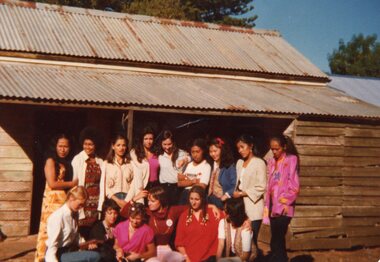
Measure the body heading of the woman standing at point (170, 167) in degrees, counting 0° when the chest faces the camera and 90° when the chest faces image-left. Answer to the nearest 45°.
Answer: approximately 0°

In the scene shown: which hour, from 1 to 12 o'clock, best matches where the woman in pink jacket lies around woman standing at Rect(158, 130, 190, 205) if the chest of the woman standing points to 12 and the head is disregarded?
The woman in pink jacket is roughly at 10 o'clock from the woman standing.

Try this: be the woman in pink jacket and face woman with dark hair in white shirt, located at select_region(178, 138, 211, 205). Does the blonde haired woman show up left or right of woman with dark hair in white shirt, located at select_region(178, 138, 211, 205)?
left

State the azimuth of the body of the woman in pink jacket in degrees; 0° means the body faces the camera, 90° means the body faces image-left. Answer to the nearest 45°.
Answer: approximately 45°

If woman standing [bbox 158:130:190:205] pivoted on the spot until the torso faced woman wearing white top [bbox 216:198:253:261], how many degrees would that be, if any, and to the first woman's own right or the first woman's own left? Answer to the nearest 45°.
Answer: approximately 45° to the first woman's own left

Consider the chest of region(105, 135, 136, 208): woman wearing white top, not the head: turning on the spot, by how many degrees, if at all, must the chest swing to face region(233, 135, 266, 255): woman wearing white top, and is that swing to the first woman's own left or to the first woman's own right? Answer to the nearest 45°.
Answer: approximately 90° to the first woman's own left

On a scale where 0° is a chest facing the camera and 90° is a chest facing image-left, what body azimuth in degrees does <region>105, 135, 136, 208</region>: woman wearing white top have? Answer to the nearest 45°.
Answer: approximately 0°
